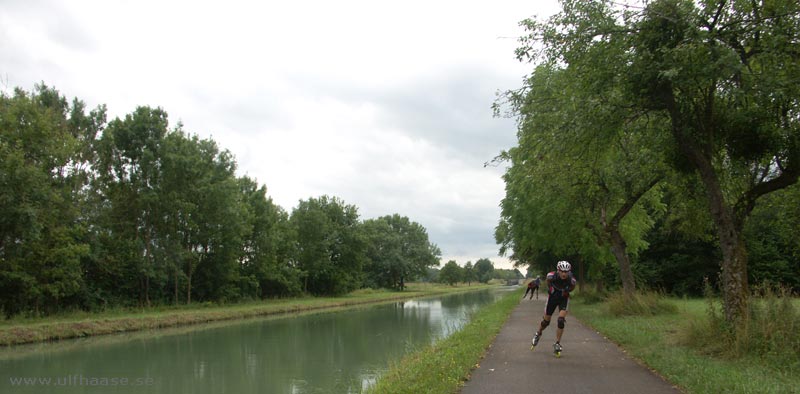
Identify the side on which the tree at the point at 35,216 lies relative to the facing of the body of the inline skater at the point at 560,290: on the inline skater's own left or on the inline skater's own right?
on the inline skater's own right

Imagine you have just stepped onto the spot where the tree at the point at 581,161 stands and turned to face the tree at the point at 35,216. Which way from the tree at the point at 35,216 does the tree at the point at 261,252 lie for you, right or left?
right

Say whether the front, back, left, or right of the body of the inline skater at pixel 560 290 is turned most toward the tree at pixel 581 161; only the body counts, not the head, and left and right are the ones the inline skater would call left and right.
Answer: back

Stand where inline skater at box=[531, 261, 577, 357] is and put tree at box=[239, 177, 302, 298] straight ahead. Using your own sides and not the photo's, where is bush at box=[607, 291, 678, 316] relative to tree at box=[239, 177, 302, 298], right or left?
right

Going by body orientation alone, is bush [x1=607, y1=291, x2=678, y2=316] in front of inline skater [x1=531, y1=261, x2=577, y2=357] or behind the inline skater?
behind

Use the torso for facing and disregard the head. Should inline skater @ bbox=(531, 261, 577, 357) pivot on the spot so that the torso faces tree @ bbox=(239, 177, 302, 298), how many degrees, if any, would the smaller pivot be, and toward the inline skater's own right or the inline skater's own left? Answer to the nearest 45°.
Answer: approximately 135° to the inline skater's own right

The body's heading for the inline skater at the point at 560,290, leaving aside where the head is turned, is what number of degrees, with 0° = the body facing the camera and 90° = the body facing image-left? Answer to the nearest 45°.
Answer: approximately 0°

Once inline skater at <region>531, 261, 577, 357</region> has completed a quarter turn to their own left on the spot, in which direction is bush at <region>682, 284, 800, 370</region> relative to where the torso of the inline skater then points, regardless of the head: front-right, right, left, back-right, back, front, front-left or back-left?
front
